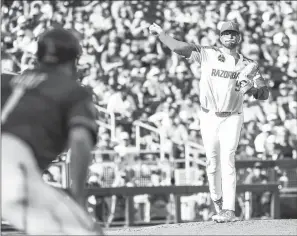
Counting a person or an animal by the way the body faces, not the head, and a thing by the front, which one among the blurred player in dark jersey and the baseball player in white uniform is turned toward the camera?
the baseball player in white uniform

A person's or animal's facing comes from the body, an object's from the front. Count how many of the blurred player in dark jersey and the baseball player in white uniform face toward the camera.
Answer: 1

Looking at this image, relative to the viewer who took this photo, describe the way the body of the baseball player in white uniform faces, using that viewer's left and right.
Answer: facing the viewer

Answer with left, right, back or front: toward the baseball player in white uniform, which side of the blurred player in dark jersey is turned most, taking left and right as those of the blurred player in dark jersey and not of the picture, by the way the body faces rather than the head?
front

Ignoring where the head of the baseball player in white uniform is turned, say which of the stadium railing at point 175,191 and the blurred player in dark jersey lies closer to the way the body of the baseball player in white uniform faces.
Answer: the blurred player in dark jersey

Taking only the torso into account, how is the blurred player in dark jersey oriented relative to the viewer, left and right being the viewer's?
facing away from the viewer and to the right of the viewer

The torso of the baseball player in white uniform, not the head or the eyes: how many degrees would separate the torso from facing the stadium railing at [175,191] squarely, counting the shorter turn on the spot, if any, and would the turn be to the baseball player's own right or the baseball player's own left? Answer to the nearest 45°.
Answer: approximately 180°

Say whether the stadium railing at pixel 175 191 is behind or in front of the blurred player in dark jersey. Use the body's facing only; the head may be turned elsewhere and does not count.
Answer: in front

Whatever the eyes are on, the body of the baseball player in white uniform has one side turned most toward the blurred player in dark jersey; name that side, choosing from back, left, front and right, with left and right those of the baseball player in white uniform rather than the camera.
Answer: front
